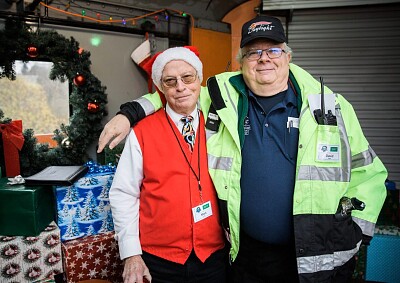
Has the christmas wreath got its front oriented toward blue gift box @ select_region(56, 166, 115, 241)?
yes

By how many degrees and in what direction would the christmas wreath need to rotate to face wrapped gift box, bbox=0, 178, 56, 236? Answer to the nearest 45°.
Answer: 0° — it already faces it

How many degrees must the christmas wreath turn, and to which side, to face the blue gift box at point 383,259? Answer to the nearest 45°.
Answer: approximately 45° to its left

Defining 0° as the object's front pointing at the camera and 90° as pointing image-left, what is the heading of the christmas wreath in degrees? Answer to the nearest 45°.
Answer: approximately 0°

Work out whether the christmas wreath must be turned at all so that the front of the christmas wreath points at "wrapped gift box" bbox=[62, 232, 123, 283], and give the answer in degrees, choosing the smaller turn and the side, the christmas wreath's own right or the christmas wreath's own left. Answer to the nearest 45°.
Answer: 0° — it already faces it

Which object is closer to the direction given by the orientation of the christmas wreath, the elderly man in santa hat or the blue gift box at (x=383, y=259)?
the elderly man in santa hat
